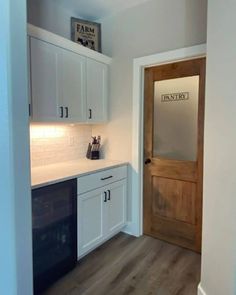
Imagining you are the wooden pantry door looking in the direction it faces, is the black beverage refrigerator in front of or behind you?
in front

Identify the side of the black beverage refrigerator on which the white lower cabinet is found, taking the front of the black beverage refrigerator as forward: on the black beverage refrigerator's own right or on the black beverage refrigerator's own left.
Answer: on the black beverage refrigerator's own left

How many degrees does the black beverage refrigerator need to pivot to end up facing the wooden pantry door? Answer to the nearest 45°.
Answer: approximately 45° to its left

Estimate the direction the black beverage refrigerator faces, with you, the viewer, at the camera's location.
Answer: facing the viewer and to the right of the viewer

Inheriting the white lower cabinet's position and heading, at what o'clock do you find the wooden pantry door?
The wooden pantry door is roughly at 10 o'clock from the white lower cabinet.

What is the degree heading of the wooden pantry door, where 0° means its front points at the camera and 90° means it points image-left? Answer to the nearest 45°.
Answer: approximately 45°

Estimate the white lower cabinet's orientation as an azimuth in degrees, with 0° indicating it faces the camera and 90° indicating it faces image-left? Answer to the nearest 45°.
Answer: approximately 315°

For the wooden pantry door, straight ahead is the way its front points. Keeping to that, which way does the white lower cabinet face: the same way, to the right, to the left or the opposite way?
to the left
